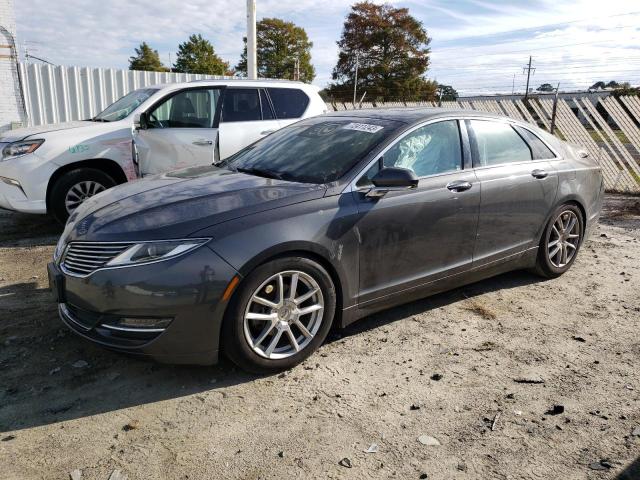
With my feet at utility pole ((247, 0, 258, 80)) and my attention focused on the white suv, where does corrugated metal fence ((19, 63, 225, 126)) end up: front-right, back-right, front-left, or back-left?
front-right

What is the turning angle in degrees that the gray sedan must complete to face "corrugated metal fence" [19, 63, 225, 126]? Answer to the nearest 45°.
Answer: approximately 90° to its right

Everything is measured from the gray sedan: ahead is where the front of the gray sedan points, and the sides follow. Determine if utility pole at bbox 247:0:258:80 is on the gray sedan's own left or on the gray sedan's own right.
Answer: on the gray sedan's own right

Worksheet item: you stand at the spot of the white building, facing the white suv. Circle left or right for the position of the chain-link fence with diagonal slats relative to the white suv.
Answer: left

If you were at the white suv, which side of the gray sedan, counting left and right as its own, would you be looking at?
right

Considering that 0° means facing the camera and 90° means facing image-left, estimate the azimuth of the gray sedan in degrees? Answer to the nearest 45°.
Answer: approximately 45°

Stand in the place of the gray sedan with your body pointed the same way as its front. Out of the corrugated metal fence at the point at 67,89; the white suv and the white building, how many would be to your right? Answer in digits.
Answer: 3

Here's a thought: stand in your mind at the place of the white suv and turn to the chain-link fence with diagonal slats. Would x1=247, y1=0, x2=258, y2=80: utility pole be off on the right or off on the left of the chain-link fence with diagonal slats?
left

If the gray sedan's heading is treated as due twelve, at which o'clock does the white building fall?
The white building is roughly at 3 o'clock from the gray sedan.

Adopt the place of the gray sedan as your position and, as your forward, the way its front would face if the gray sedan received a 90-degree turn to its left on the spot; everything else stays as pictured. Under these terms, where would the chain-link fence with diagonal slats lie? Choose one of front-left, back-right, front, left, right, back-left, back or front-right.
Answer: left
